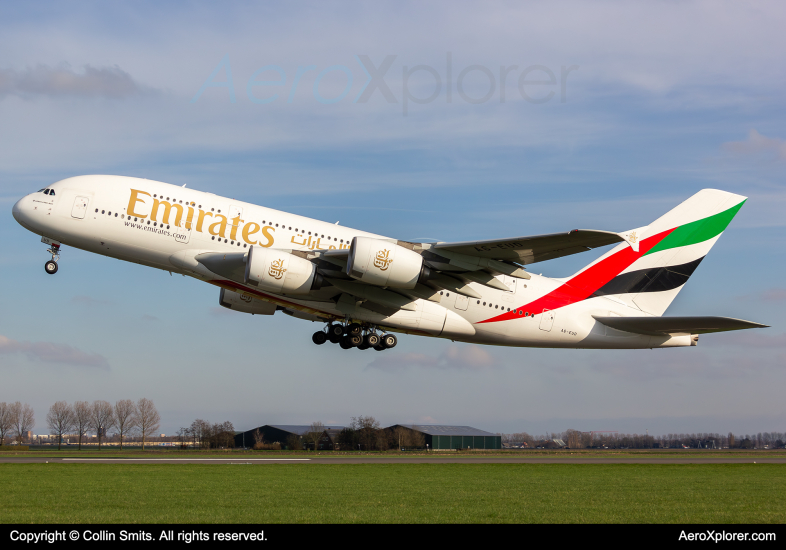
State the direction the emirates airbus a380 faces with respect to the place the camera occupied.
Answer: facing to the left of the viewer
